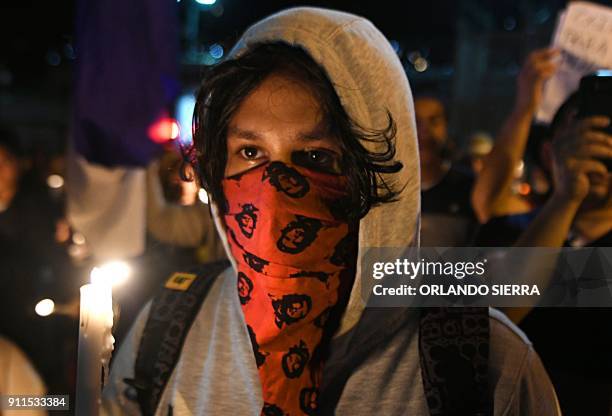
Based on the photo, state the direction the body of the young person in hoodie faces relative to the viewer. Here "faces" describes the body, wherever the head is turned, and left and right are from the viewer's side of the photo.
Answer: facing the viewer

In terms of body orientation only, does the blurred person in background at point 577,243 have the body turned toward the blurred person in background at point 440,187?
no

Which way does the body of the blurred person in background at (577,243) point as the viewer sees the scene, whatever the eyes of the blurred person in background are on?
toward the camera

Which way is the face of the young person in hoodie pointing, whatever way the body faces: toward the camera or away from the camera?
toward the camera

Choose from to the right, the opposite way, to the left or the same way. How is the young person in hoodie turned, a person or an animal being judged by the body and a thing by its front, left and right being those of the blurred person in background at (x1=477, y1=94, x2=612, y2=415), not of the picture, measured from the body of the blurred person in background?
the same way

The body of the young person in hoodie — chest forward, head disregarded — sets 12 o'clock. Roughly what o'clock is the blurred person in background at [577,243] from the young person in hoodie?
The blurred person in background is roughly at 8 o'clock from the young person in hoodie.

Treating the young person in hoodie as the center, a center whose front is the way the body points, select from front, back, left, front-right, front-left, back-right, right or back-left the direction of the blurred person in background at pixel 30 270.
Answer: back-right

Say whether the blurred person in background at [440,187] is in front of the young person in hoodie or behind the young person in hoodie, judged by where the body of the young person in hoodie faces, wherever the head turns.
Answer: behind

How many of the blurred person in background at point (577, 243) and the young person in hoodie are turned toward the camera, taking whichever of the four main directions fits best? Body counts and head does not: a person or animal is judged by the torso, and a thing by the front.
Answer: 2

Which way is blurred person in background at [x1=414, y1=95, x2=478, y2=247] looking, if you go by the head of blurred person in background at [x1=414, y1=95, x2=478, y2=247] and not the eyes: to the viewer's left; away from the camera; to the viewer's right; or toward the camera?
toward the camera

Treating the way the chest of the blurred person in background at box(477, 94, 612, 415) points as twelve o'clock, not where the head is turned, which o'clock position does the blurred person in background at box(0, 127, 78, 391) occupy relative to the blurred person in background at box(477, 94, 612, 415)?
the blurred person in background at box(0, 127, 78, 391) is roughly at 4 o'clock from the blurred person in background at box(477, 94, 612, 415).
